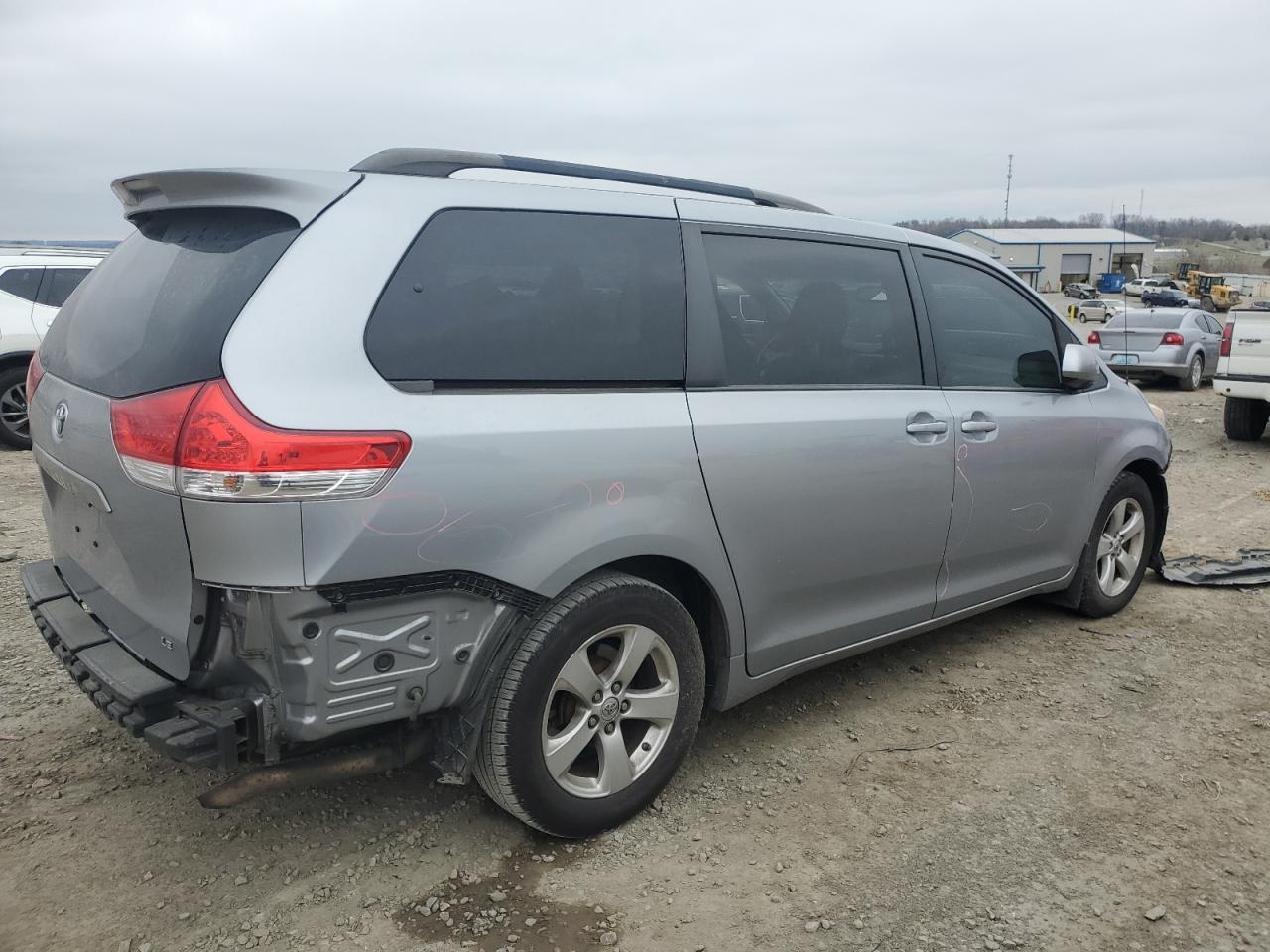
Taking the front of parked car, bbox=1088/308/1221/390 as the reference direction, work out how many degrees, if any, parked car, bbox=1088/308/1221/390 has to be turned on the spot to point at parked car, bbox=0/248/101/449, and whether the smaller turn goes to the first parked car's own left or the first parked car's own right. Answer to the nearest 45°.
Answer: approximately 180°

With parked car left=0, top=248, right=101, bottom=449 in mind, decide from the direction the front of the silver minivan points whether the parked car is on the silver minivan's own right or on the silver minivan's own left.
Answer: on the silver minivan's own left

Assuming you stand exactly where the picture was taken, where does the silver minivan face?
facing away from the viewer and to the right of the viewer

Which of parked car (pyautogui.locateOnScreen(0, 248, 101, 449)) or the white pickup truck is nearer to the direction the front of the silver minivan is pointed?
the white pickup truck

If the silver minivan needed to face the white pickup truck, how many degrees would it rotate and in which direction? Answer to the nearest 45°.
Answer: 0° — it already faces it

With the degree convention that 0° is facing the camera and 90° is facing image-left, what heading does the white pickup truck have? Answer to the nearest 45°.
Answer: approximately 180°

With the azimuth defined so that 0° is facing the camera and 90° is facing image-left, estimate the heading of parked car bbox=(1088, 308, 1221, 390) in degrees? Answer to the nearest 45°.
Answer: approximately 225°
